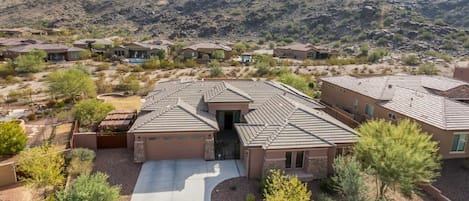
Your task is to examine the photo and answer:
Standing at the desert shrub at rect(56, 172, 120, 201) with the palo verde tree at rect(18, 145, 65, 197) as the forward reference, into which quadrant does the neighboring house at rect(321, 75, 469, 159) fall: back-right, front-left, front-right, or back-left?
back-right

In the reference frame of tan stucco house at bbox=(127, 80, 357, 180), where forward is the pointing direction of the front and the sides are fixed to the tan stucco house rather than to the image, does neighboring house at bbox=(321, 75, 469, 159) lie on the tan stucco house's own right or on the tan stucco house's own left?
on the tan stucco house's own left

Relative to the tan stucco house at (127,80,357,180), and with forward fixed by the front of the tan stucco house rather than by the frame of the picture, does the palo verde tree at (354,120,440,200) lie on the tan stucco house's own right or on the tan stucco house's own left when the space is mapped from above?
on the tan stucco house's own left

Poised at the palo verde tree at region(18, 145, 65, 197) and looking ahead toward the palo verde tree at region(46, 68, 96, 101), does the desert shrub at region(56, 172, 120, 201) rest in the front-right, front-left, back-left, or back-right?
back-right

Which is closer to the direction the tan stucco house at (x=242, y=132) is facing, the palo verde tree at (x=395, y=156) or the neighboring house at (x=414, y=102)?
the palo verde tree

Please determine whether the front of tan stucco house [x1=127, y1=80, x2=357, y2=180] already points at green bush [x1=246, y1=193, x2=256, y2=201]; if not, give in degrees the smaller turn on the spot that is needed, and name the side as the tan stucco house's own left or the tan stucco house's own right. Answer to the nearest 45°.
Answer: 0° — it already faces it

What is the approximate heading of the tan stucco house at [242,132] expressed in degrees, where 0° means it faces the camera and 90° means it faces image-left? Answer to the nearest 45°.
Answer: approximately 0°

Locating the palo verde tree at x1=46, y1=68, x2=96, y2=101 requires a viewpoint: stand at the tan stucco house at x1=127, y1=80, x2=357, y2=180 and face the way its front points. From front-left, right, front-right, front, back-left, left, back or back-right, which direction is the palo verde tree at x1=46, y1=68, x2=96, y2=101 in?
back-right

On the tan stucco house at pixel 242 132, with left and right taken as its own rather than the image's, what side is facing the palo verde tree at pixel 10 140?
right

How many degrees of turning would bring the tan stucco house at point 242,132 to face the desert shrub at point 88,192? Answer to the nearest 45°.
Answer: approximately 45° to its right
